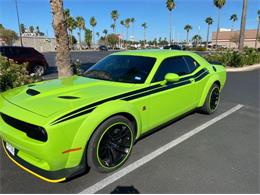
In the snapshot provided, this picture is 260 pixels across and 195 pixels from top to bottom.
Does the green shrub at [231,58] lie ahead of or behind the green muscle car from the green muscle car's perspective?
behind

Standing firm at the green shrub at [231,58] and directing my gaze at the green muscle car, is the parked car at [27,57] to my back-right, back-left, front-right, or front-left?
front-right

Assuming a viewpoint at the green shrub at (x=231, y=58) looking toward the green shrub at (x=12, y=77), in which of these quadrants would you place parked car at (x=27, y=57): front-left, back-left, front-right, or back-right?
front-right

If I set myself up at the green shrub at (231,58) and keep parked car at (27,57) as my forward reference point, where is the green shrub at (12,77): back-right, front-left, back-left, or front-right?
front-left

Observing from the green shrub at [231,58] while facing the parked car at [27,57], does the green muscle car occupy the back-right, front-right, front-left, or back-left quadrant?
front-left

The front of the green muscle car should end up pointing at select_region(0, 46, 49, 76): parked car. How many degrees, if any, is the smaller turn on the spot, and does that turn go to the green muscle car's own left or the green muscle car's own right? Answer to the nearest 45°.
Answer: approximately 90° to the green muscle car's own right

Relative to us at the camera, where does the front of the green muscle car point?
facing the viewer and to the left of the viewer

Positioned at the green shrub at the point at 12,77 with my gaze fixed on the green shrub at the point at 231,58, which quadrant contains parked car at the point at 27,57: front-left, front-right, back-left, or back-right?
front-left
